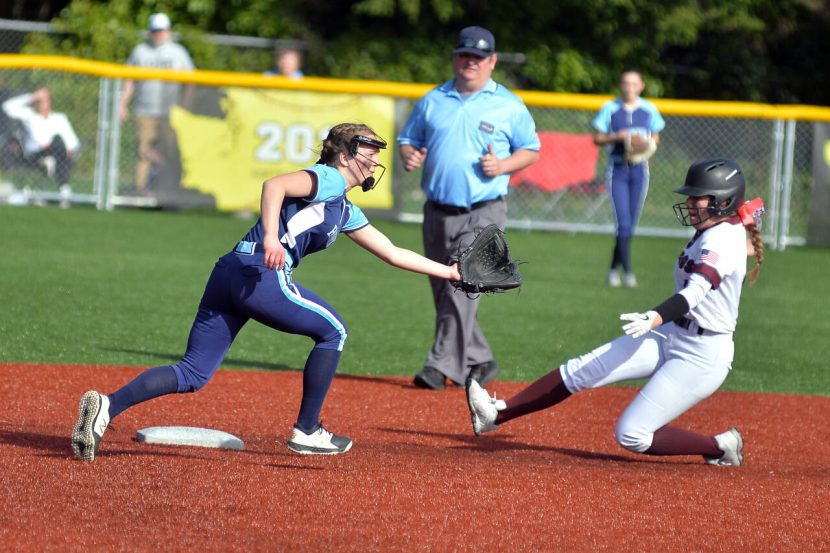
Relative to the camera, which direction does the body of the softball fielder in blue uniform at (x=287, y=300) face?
to the viewer's right

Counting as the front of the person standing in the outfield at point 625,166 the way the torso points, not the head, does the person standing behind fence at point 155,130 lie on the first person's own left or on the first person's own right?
on the first person's own right

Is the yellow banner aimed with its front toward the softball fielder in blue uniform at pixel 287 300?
yes

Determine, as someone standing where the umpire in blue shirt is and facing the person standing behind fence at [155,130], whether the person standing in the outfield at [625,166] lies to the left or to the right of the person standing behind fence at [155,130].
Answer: right

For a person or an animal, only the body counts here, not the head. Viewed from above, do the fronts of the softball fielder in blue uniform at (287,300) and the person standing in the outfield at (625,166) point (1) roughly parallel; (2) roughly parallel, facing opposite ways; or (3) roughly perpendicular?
roughly perpendicular

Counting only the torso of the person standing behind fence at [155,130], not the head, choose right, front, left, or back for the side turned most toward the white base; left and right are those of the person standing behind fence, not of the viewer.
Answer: front

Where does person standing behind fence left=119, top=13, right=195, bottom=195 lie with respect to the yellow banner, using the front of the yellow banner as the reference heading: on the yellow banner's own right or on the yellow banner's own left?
on the yellow banner's own right

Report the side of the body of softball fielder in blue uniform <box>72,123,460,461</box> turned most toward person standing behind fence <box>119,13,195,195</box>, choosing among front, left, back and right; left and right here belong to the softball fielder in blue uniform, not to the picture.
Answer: left

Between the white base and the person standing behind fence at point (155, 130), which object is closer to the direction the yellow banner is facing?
the white base

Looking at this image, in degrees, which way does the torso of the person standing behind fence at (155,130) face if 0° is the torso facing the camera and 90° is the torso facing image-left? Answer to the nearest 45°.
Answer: approximately 0°
